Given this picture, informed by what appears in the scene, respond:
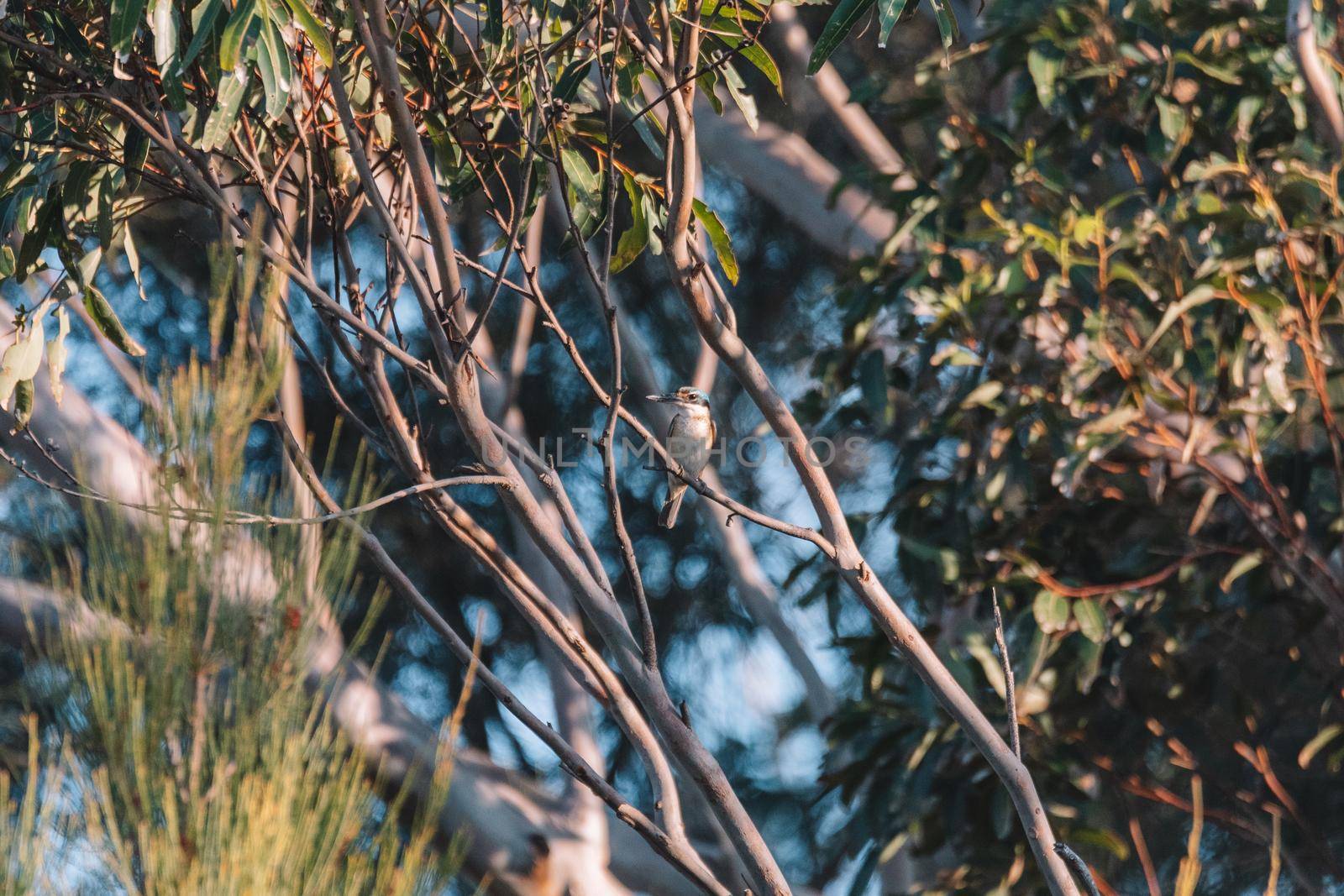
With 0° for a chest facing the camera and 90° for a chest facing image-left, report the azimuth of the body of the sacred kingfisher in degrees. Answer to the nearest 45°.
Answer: approximately 0°
